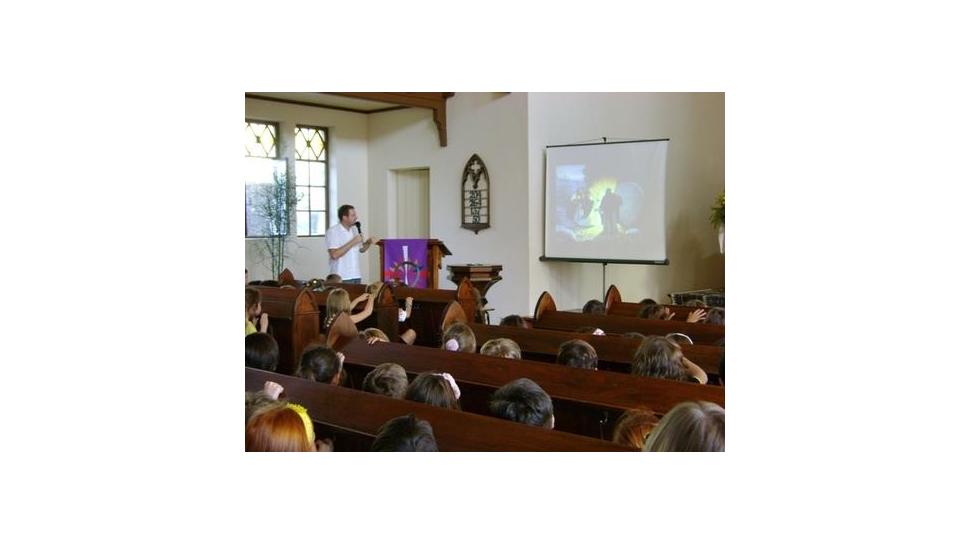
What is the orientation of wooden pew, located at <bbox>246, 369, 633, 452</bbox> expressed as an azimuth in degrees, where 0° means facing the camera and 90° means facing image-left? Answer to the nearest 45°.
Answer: approximately 225°

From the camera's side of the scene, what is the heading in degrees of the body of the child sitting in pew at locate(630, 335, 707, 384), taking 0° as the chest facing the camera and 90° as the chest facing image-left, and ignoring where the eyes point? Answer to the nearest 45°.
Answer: approximately 180°

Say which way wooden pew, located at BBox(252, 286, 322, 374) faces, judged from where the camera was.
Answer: facing away from the viewer and to the right of the viewer

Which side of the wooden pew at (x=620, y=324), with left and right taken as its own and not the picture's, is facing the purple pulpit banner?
left

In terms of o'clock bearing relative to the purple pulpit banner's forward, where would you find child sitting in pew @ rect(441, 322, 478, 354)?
The child sitting in pew is roughly at 12 o'clock from the purple pulpit banner.

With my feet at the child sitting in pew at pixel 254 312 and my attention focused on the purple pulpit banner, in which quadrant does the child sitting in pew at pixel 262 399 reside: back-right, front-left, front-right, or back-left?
back-right

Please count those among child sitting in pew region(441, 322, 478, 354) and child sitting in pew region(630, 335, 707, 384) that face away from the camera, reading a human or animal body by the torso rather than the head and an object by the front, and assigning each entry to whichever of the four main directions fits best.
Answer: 2

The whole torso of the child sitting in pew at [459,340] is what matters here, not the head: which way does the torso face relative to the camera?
away from the camera

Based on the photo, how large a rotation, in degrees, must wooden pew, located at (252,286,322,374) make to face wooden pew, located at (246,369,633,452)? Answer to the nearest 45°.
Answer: approximately 135° to its right
